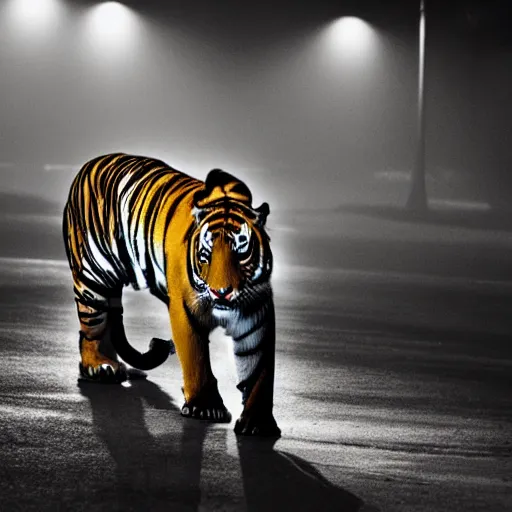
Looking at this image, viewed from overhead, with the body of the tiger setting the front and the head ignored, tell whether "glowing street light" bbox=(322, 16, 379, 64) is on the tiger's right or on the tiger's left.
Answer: on the tiger's left

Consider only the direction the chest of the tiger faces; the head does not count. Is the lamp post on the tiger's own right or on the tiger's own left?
on the tiger's own left

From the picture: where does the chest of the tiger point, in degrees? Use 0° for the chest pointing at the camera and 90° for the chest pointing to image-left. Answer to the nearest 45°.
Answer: approximately 315°

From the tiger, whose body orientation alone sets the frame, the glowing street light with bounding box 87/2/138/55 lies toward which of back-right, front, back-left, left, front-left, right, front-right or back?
back-left
